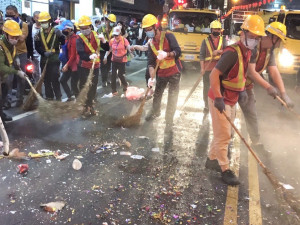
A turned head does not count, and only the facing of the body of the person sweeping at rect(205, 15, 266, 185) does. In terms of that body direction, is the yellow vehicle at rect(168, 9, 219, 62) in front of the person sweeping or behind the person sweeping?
behind

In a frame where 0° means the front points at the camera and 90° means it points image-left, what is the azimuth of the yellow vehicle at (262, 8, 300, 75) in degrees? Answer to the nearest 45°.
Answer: approximately 0°

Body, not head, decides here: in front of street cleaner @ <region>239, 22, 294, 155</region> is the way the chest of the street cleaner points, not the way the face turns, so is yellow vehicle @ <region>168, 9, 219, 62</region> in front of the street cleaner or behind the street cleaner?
behind

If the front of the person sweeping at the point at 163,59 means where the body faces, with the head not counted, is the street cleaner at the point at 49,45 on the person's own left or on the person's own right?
on the person's own right

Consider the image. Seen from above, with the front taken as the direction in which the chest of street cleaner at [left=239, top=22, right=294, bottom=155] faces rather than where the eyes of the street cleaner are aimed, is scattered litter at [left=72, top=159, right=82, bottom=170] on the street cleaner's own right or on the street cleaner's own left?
on the street cleaner's own right

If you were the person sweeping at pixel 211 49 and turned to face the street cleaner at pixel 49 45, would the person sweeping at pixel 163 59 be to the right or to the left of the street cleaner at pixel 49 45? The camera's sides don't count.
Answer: left

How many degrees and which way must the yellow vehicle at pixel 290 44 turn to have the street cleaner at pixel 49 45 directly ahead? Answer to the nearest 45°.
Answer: approximately 45° to its right

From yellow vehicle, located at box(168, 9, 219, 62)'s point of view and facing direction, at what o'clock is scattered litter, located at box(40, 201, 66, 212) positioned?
The scattered litter is roughly at 12 o'clock from the yellow vehicle.
